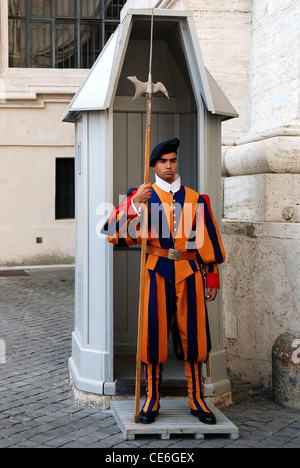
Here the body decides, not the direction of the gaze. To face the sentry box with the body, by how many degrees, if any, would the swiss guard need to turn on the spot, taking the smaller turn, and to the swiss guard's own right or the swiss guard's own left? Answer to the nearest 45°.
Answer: approximately 135° to the swiss guard's own right

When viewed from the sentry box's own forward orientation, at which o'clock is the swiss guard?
The swiss guard is roughly at 11 o'clock from the sentry box.

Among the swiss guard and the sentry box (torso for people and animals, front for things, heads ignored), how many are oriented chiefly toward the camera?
2

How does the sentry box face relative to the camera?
toward the camera
